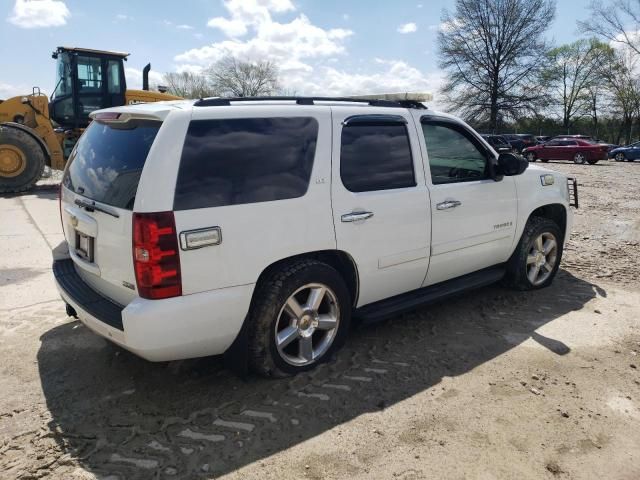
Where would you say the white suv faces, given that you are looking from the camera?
facing away from the viewer and to the right of the viewer
